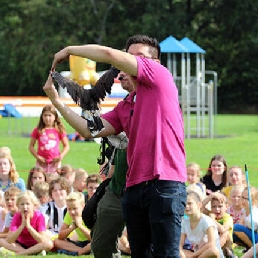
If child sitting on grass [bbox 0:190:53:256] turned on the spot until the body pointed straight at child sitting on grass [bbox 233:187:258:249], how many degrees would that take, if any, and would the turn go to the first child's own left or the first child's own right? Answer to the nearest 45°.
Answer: approximately 90° to the first child's own left

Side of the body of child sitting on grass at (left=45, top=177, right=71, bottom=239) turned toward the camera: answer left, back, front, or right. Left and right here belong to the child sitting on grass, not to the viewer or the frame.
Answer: front

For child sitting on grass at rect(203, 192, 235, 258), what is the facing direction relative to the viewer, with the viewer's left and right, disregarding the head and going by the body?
facing the viewer and to the left of the viewer

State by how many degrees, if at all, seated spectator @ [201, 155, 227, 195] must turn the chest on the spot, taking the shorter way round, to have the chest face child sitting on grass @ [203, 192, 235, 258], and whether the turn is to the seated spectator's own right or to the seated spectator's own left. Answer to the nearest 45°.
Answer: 0° — they already face them

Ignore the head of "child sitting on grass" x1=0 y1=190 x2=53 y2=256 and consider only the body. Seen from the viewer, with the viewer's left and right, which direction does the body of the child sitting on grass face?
facing the viewer

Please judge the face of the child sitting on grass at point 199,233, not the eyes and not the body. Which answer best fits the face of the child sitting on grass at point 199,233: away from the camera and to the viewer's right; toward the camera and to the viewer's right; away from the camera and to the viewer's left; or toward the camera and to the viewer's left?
toward the camera and to the viewer's left

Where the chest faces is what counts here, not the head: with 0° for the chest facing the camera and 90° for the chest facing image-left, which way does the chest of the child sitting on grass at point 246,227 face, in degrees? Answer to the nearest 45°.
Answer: approximately 45°

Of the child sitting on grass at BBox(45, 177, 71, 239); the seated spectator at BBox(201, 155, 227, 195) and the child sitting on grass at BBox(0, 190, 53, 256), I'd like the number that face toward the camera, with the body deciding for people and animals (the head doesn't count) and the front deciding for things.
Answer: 3

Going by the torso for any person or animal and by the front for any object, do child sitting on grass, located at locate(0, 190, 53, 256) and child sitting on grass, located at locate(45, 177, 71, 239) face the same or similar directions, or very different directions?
same or similar directions
